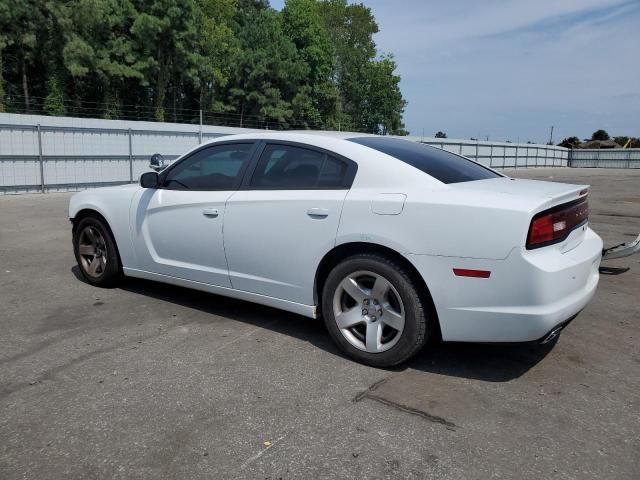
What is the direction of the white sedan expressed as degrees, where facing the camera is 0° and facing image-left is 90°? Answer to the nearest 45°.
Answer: approximately 135°

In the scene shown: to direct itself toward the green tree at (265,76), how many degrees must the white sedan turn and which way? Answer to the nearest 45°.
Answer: approximately 45° to its right

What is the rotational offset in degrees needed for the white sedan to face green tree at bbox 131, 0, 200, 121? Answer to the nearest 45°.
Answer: approximately 45° to its right

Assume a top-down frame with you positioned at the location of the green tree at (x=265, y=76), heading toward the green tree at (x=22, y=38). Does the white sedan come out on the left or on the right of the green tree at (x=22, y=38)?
left
